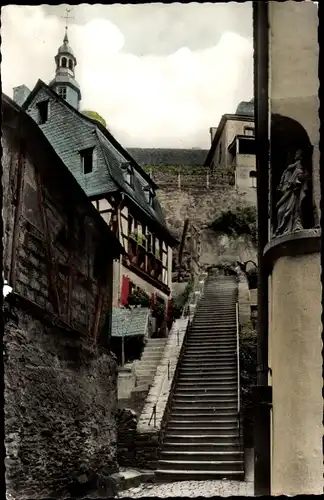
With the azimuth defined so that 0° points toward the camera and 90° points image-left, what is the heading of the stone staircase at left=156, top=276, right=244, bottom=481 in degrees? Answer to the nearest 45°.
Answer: approximately 0°

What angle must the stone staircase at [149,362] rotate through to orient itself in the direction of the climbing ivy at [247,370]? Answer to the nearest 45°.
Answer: approximately 45° to its left

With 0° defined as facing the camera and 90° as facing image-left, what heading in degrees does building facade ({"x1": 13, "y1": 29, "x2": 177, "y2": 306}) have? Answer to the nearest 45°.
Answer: approximately 315°

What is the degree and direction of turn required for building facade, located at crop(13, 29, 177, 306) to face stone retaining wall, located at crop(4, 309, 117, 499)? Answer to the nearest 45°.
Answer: approximately 45° to its right

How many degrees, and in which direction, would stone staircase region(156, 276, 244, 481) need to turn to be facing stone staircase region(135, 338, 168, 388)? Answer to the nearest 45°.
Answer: approximately 135° to its right

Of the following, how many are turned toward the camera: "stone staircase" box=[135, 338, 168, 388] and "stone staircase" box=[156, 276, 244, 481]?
2
